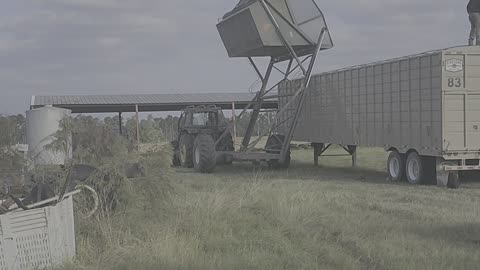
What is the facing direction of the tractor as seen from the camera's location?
facing away from the viewer and to the left of the viewer

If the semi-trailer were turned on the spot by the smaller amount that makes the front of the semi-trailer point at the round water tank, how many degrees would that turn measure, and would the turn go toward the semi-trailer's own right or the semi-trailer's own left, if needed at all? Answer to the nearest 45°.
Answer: approximately 90° to the semi-trailer's own left

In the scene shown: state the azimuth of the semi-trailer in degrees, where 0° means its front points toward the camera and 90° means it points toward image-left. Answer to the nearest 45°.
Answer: approximately 135°

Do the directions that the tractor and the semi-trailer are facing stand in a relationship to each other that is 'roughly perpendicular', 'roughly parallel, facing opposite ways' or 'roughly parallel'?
roughly parallel

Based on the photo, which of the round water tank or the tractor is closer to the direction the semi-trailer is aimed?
the tractor

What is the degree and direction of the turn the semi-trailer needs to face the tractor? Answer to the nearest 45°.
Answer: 0° — it already faces it

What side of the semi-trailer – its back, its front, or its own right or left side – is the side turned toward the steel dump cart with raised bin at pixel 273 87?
front
